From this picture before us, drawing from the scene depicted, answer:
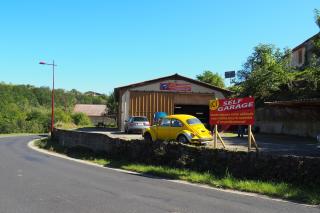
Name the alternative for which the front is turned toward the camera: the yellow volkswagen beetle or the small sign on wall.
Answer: the small sign on wall

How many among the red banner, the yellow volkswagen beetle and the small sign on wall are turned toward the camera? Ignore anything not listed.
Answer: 2

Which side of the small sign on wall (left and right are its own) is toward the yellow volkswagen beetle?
front

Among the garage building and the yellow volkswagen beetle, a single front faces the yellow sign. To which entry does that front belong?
the garage building

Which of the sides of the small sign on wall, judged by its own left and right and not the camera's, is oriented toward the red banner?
front

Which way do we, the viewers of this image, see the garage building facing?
facing the viewer

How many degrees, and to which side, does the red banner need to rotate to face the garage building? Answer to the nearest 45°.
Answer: approximately 180°

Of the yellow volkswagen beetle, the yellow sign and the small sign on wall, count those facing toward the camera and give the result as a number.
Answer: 2

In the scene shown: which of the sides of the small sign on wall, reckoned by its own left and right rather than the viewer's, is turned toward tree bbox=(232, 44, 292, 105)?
left

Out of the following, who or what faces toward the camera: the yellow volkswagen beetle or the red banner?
the red banner

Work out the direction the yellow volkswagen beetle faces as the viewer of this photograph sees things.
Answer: facing away from the viewer and to the left of the viewer
